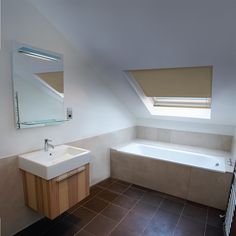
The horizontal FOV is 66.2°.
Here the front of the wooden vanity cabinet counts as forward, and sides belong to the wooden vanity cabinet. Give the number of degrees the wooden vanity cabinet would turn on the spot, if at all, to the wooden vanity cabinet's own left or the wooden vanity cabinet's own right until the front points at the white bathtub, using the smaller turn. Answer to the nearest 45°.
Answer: approximately 45° to the wooden vanity cabinet's own left

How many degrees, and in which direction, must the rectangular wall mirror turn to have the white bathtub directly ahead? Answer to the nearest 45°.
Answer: approximately 45° to its left

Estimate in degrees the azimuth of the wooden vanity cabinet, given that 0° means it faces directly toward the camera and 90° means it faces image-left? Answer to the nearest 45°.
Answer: approximately 315°
